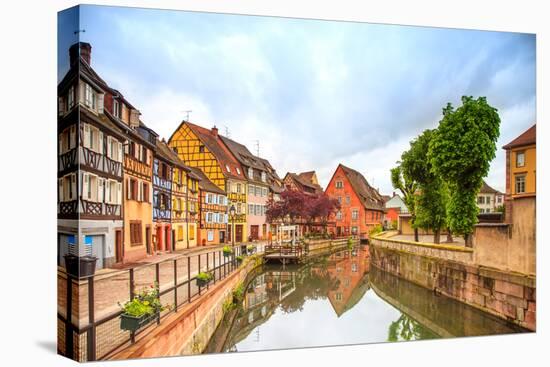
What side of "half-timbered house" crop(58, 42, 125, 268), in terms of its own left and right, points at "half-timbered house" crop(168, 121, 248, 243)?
left

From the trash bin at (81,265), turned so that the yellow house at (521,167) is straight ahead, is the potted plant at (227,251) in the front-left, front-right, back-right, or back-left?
front-left
